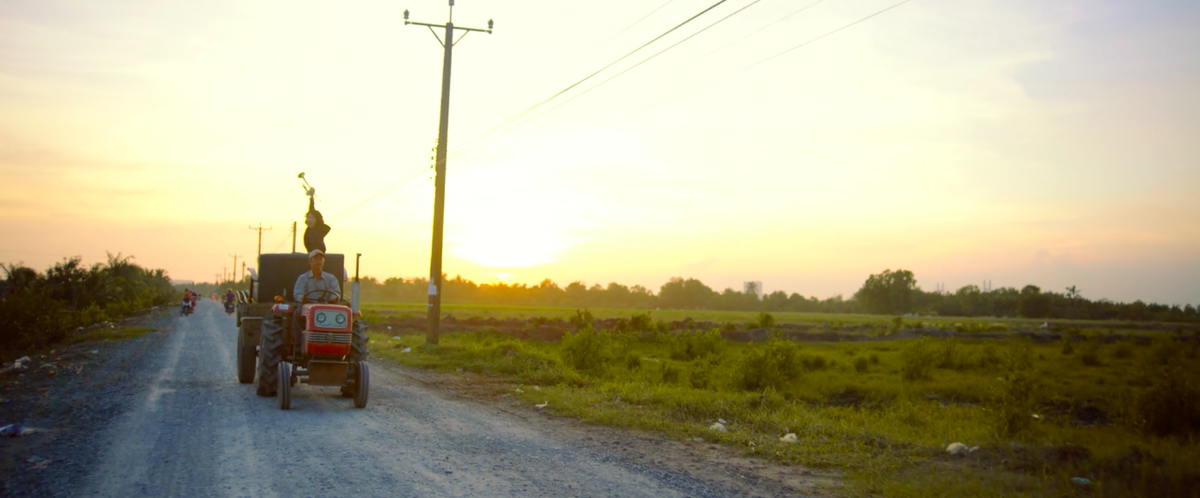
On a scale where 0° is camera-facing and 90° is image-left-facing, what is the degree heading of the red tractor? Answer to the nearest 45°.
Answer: approximately 0°

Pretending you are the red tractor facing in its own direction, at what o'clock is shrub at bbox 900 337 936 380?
The shrub is roughly at 8 o'clock from the red tractor.

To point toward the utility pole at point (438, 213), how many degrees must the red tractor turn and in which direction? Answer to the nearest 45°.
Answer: approximately 180°

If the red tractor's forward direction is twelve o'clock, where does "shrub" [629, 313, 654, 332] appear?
The shrub is roughly at 7 o'clock from the red tractor.

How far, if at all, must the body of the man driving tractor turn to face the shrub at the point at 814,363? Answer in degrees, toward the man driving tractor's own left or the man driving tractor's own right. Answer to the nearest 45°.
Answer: approximately 135° to the man driving tractor's own left

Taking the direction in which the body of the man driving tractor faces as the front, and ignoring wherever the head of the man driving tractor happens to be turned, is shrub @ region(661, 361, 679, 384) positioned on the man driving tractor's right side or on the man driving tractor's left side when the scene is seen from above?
on the man driving tractor's left side

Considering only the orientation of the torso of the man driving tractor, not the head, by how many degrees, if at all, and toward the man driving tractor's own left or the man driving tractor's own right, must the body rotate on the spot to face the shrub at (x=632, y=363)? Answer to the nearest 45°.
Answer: approximately 135° to the man driving tractor's own left

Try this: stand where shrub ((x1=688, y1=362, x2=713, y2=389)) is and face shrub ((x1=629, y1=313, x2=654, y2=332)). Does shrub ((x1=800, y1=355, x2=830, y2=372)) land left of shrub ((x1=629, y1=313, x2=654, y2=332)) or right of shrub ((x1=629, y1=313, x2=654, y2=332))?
right

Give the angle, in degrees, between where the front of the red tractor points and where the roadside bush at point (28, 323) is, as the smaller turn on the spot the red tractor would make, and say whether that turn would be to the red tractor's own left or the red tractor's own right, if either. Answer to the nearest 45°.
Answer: approximately 135° to the red tractor's own right

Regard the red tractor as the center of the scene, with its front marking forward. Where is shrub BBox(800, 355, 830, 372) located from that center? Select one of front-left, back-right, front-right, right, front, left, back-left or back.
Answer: back-left

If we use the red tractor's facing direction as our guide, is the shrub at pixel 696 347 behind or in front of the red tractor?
behind

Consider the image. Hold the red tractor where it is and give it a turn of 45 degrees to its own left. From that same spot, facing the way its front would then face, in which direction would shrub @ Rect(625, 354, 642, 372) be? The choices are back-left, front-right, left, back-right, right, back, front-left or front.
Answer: left

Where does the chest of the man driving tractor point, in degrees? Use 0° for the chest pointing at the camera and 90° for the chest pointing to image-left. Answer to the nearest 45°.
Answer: approximately 0°
